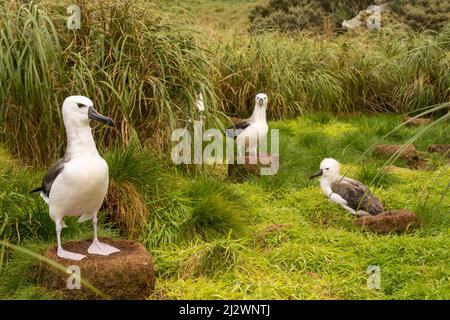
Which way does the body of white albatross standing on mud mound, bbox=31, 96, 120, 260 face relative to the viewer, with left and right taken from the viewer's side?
facing the viewer and to the right of the viewer

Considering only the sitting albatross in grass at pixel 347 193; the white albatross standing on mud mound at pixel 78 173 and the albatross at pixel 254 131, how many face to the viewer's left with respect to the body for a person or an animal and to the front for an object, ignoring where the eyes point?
1

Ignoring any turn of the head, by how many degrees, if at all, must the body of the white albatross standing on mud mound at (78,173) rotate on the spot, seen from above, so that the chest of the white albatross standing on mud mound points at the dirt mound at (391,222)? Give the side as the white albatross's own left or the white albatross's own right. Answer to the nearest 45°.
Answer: approximately 45° to the white albatross's own left

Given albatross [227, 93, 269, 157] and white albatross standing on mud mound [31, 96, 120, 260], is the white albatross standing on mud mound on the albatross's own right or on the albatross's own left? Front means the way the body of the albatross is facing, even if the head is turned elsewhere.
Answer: on the albatross's own right

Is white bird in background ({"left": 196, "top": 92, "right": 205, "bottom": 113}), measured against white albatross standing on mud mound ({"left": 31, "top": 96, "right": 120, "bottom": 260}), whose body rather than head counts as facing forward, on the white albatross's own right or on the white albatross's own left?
on the white albatross's own left

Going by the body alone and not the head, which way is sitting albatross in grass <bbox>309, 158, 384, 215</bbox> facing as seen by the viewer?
to the viewer's left

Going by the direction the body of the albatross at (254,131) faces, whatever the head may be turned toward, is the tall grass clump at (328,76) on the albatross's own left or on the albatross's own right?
on the albatross's own left

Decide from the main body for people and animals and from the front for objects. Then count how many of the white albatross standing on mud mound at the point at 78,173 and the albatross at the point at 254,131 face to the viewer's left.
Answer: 0

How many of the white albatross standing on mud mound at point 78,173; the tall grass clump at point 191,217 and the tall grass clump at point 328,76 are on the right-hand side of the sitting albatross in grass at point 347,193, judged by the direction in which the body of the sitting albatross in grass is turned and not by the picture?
1

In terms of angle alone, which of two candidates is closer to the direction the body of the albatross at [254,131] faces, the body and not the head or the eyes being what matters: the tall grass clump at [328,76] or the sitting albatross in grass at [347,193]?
the sitting albatross in grass

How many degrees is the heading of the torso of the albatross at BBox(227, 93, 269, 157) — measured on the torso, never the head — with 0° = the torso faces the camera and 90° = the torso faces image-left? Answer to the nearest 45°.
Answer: approximately 315°

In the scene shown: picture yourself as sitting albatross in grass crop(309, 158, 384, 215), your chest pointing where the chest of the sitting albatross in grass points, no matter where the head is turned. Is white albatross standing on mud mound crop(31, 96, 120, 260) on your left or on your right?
on your left

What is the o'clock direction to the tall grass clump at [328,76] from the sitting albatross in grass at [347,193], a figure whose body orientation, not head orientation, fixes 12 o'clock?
The tall grass clump is roughly at 3 o'clock from the sitting albatross in grass.
